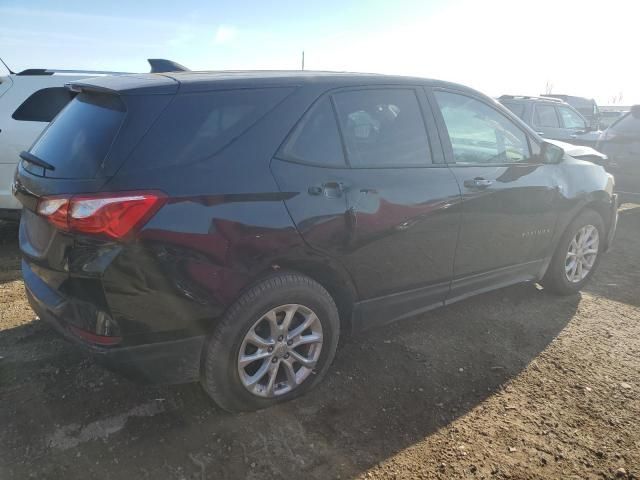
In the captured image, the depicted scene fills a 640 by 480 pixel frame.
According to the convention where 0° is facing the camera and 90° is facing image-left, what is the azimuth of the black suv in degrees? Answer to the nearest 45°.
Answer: approximately 225°

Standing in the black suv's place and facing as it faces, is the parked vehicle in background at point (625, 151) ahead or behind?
ahead

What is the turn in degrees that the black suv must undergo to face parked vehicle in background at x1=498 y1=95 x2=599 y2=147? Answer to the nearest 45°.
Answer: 0° — it already faces it

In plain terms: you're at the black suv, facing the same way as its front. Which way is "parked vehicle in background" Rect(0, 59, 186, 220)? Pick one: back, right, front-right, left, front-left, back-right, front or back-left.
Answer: left
